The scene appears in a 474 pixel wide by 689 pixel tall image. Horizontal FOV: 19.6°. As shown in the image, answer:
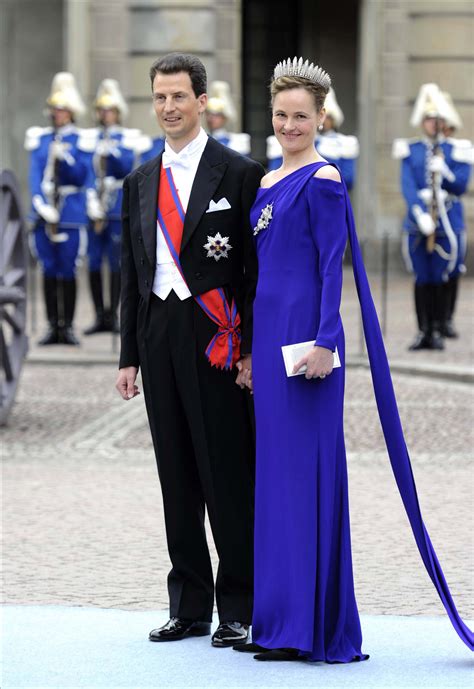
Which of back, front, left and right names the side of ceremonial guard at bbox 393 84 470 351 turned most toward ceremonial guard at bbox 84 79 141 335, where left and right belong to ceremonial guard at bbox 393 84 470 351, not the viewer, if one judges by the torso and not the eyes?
right

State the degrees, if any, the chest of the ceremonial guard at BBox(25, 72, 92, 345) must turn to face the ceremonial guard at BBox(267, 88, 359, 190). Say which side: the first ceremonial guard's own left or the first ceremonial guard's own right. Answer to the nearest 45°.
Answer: approximately 90° to the first ceremonial guard's own left

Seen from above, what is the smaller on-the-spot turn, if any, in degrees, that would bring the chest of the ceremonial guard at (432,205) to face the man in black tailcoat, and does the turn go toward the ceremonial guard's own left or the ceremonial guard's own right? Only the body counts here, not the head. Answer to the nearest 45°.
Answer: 0° — they already face them

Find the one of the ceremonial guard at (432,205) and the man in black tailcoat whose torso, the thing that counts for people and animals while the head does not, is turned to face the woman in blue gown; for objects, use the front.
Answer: the ceremonial guard

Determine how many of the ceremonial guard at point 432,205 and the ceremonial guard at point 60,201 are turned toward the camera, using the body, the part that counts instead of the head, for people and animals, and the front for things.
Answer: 2

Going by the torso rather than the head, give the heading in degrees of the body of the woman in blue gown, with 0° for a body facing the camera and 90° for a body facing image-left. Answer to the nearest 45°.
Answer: approximately 45°

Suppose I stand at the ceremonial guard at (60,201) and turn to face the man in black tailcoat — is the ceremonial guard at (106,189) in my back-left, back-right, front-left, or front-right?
back-left

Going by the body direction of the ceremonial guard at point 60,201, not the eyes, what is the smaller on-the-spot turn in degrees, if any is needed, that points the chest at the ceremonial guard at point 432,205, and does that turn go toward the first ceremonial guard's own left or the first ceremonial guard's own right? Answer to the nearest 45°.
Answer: approximately 90° to the first ceremonial guard's own left

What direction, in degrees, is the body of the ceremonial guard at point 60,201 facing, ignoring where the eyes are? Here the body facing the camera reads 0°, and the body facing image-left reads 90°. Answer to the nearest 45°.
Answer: approximately 0°
